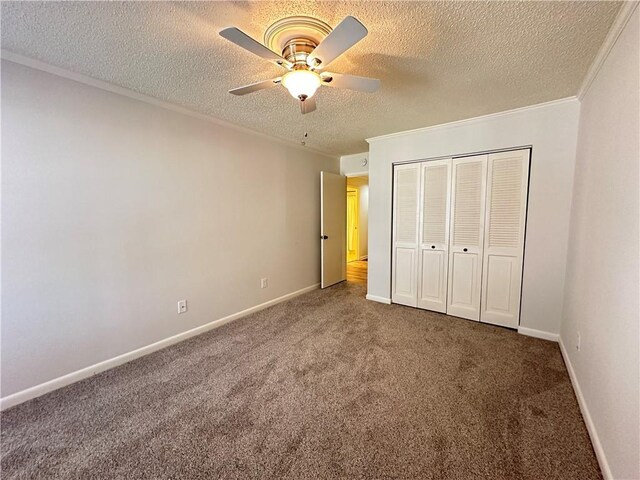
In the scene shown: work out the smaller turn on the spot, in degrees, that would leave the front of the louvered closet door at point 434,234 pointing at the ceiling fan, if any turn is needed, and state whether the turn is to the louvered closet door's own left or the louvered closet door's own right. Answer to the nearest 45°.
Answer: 0° — it already faces it

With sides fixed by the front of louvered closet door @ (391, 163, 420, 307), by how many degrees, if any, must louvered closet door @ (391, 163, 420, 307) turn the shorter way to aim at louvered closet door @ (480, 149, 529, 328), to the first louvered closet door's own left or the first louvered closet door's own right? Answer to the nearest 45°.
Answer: approximately 90° to the first louvered closet door's own left

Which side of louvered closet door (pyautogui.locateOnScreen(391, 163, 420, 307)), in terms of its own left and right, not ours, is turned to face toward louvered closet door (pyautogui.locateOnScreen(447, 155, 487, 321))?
left

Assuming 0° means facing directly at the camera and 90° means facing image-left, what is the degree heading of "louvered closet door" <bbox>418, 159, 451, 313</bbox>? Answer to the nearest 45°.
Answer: approximately 0°

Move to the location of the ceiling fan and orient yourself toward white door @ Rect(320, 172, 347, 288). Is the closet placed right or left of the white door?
right

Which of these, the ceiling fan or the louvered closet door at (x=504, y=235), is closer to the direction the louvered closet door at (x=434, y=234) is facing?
the ceiling fan

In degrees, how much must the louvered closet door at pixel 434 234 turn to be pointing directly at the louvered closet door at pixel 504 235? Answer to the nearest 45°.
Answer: approximately 90° to its left

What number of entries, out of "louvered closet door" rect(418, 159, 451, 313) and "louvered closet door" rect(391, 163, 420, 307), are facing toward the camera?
2

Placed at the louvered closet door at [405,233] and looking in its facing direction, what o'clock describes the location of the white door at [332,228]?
The white door is roughly at 4 o'clock from the louvered closet door.
